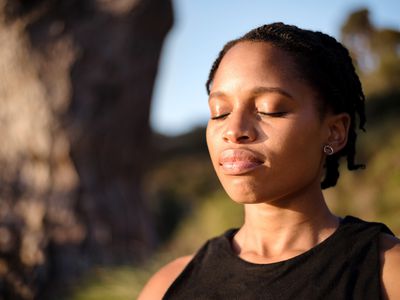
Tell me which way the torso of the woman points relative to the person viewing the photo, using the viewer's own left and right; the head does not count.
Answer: facing the viewer and to the left of the viewer

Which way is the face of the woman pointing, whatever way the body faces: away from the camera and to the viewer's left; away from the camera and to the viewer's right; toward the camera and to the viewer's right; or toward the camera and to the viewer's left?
toward the camera and to the viewer's left

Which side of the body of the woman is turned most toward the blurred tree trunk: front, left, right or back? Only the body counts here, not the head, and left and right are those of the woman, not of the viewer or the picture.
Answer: right
